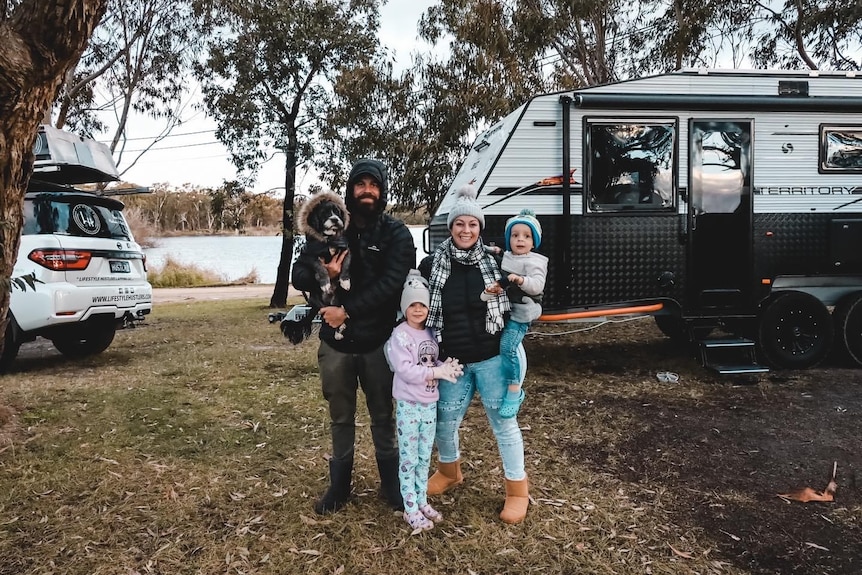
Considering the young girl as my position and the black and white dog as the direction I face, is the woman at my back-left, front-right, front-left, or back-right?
back-right

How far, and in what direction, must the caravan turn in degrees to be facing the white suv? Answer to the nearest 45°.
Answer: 0° — it already faces it

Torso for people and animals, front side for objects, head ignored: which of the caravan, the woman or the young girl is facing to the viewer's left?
the caravan

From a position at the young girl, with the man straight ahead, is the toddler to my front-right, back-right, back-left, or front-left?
back-right

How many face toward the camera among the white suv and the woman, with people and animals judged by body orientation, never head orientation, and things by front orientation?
1

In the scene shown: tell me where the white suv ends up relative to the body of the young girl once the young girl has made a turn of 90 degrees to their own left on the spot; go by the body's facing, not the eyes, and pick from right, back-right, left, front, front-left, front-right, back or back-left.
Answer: left

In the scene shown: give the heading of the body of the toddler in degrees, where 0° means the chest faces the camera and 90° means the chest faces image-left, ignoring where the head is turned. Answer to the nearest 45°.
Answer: approximately 45°

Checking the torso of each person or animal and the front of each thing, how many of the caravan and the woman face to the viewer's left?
1

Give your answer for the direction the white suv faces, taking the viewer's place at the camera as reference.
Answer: facing away from the viewer and to the left of the viewer

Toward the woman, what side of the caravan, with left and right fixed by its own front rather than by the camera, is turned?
left

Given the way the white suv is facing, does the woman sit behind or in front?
behind

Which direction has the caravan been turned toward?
to the viewer's left
